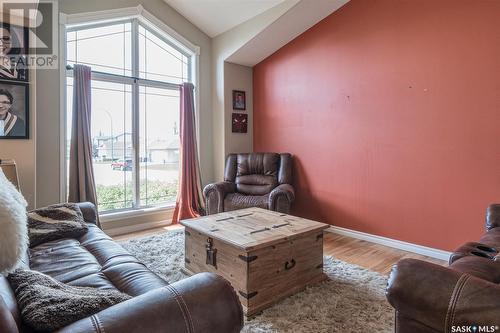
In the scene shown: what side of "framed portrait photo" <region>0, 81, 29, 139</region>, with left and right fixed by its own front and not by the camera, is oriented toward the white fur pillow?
front

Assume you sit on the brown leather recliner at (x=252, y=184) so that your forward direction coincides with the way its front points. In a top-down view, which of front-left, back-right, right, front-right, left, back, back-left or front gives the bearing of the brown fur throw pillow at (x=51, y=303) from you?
front

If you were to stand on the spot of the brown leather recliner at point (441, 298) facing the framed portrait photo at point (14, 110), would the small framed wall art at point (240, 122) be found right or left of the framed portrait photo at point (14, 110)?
right

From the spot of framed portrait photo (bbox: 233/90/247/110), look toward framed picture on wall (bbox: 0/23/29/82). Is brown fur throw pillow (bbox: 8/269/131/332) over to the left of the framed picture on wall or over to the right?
left

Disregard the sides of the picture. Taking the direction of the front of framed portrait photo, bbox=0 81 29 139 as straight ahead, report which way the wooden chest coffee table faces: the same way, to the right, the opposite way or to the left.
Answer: to the right

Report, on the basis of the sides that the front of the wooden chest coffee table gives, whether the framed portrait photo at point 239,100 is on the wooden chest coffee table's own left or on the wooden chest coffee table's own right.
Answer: on the wooden chest coffee table's own right

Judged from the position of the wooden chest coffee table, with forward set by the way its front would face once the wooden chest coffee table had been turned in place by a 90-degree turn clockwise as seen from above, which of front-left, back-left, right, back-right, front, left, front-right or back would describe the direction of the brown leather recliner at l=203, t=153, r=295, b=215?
front-right

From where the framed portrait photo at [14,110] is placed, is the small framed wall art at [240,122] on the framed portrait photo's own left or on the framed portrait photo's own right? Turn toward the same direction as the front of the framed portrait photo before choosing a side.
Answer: on the framed portrait photo's own left

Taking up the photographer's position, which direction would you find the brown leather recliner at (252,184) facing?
facing the viewer

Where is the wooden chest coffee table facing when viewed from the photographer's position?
facing the viewer and to the left of the viewer

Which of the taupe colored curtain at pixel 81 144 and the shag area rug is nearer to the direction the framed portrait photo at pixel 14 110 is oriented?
the shag area rug

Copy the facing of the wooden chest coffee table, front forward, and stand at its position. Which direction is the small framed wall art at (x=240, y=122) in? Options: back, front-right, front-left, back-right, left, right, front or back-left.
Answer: back-right
